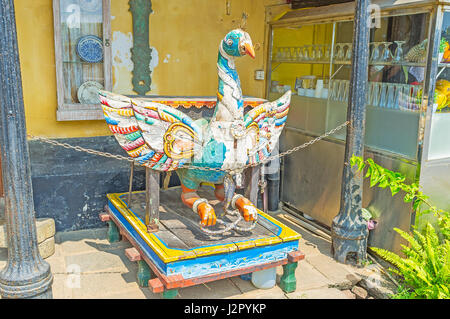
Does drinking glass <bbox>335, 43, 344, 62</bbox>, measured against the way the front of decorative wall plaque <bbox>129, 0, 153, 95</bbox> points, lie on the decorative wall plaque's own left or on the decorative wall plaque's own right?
on the decorative wall plaque's own left

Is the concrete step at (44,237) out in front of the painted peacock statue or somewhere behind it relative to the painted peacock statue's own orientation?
behind

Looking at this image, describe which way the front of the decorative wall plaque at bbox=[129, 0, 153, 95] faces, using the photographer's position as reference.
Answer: facing the viewer

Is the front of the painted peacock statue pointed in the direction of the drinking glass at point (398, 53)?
no

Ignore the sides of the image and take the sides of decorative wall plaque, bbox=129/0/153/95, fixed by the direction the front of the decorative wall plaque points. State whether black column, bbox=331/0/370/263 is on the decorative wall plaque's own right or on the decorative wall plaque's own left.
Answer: on the decorative wall plaque's own left

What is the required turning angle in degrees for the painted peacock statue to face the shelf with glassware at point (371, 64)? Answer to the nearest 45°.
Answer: approximately 90° to its left

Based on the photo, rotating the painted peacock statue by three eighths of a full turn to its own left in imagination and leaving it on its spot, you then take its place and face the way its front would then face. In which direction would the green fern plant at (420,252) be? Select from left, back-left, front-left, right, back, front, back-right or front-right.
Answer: right

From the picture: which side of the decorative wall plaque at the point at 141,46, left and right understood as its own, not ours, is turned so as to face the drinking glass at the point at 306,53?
left

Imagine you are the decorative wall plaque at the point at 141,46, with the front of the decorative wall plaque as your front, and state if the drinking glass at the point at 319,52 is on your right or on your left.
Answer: on your left

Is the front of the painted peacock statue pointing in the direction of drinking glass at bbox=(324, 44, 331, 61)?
no

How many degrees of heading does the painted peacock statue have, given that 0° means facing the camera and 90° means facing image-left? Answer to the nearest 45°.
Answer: approximately 315°

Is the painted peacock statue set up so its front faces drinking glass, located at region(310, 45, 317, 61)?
no

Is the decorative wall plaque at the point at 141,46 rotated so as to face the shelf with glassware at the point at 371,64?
no

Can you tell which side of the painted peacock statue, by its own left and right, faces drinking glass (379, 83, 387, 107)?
left

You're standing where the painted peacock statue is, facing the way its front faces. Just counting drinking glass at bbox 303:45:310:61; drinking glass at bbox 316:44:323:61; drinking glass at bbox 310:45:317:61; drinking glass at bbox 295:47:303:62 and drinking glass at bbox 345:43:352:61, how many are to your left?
5

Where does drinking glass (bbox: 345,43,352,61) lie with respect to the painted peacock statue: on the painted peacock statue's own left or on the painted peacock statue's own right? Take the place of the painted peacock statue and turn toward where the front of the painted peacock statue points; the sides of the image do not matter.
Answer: on the painted peacock statue's own left

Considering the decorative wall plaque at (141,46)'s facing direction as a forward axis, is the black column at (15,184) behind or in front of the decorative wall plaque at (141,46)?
in front

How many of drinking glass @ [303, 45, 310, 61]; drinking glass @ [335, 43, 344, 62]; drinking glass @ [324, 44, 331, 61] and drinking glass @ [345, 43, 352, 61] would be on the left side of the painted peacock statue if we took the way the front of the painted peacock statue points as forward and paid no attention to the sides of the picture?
4

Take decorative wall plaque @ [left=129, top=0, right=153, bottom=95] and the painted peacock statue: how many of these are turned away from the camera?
0
